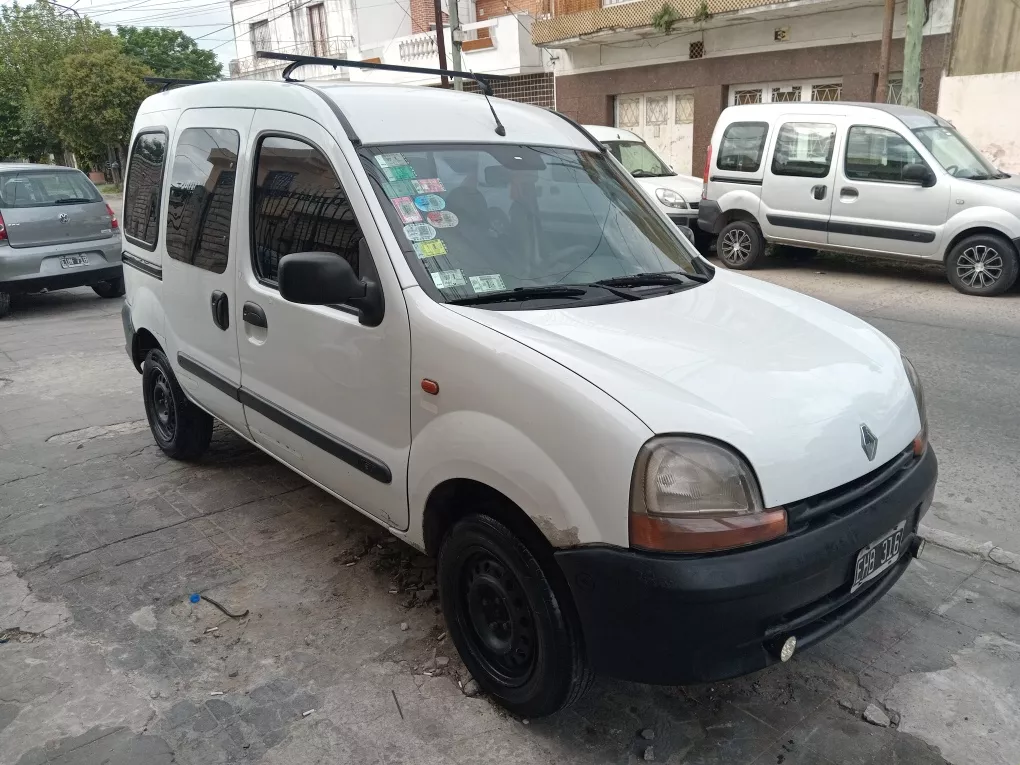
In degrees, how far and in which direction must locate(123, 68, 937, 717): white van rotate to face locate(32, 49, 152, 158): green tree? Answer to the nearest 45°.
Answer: approximately 180°

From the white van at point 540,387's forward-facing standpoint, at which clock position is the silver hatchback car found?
The silver hatchback car is roughly at 6 o'clock from the white van.

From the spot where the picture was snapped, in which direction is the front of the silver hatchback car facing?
facing away from the viewer and to the left of the viewer

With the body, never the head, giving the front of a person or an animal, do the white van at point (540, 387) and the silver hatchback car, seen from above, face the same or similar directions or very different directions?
very different directions

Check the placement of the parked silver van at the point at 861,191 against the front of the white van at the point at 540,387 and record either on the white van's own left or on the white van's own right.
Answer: on the white van's own left

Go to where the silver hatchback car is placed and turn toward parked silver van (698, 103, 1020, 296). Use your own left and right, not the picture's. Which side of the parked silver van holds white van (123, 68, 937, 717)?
right

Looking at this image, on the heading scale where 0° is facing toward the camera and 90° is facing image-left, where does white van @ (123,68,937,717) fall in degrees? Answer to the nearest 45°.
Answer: approximately 315°

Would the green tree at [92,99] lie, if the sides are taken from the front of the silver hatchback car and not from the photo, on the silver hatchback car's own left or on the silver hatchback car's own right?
on the silver hatchback car's own right

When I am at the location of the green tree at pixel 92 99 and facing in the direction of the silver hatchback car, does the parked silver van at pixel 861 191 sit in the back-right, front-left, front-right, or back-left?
front-left
